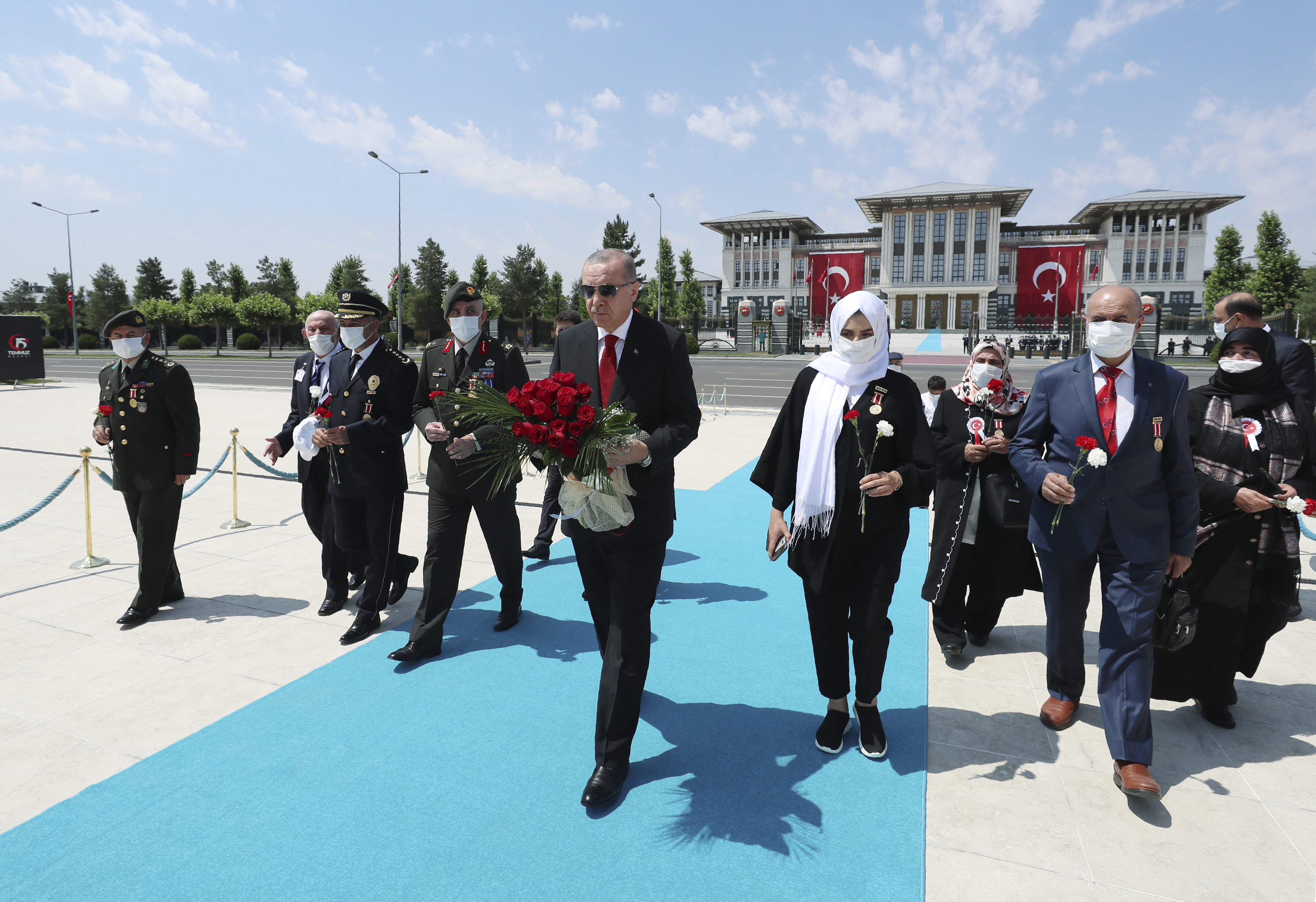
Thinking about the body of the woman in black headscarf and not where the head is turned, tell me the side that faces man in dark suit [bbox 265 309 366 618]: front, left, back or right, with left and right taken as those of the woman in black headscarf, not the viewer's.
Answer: right

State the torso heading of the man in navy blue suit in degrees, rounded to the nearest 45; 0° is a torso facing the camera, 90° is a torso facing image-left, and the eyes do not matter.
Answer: approximately 0°

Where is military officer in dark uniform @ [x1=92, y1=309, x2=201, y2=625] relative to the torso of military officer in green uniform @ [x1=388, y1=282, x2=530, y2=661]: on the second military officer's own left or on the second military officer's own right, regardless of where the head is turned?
on the second military officer's own right

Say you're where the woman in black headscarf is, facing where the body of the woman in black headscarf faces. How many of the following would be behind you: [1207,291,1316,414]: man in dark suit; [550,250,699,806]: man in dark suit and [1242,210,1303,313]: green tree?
2

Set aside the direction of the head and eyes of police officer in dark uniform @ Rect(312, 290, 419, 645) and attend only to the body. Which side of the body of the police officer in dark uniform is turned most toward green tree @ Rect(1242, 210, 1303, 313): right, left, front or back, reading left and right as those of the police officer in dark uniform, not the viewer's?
back

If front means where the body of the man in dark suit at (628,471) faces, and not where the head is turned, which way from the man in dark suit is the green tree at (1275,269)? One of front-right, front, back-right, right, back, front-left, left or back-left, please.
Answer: back

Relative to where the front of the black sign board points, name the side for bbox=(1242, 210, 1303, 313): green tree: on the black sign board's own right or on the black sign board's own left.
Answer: on the black sign board's own left
